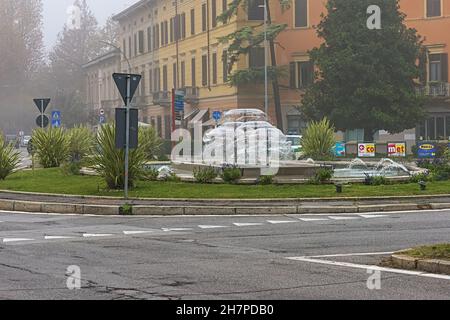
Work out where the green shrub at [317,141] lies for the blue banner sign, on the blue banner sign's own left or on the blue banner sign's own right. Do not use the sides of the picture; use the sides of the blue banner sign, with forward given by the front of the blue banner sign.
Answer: on the blue banner sign's own right

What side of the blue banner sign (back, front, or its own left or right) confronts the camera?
front

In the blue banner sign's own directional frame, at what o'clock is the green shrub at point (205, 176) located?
The green shrub is roughly at 1 o'clock from the blue banner sign.

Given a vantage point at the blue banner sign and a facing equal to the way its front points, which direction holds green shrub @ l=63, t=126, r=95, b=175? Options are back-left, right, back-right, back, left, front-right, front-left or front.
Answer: right

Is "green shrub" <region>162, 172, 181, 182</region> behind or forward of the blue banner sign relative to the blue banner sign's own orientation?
forward

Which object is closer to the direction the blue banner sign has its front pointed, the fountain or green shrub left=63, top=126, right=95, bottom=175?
the fountain

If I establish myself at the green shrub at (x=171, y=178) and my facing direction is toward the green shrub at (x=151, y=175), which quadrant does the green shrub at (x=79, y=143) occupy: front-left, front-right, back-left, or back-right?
front-right

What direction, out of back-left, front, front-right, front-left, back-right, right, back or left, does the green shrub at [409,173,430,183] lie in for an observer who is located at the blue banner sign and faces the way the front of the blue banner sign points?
front

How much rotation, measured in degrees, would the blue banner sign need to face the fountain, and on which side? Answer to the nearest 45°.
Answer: approximately 45° to its right
